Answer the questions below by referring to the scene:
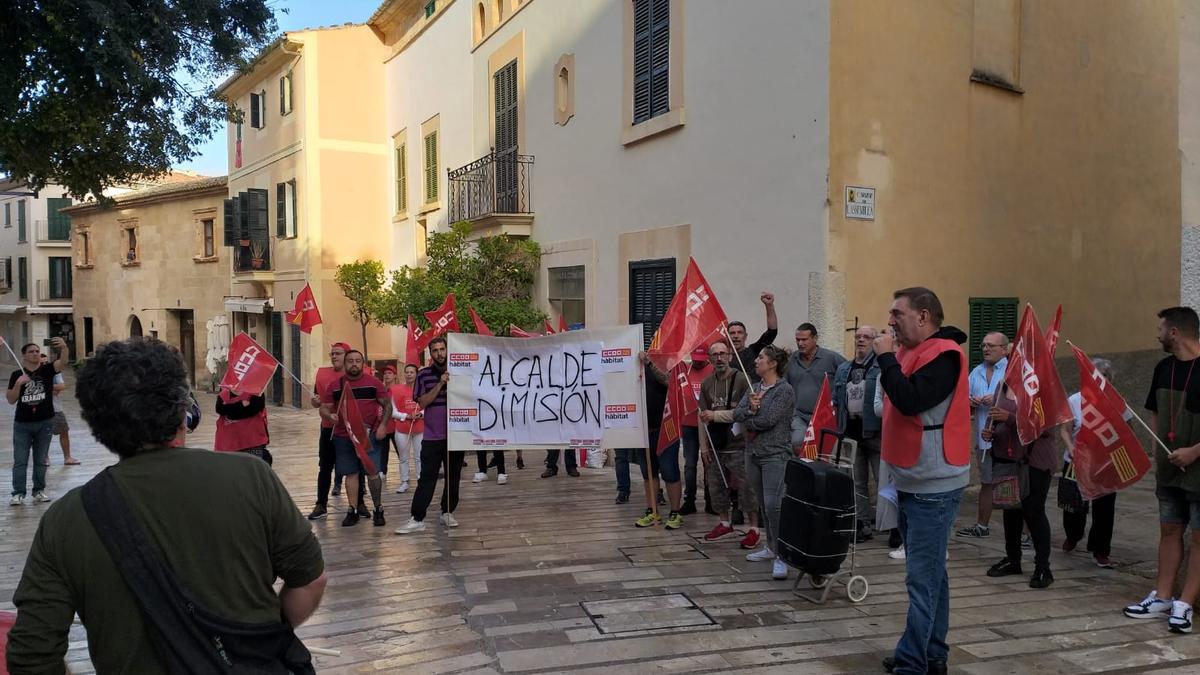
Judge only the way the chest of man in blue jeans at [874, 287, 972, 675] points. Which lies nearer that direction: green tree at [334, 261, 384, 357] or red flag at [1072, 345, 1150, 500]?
the green tree

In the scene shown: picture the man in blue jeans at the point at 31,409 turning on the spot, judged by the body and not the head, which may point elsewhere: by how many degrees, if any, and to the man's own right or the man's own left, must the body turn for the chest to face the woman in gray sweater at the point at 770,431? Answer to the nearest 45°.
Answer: approximately 45° to the man's own left

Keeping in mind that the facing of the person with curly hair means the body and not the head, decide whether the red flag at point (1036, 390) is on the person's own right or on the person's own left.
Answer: on the person's own right

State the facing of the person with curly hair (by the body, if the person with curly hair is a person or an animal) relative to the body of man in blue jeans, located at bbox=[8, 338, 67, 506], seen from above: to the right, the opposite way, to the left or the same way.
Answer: the opposite way

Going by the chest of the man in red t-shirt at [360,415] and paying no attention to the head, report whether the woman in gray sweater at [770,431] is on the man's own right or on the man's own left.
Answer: on the man's own left

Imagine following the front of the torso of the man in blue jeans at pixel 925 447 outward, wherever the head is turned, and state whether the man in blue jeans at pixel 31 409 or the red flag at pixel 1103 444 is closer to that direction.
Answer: the man in blue jeans

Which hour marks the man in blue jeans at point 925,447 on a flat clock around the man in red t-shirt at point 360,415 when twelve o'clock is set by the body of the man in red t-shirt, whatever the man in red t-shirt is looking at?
The man in blue jeans is roughly at 11 o'clock from the man in red t-shirt.

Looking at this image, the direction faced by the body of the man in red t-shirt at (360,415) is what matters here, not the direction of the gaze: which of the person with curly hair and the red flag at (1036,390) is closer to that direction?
the person with curly hair

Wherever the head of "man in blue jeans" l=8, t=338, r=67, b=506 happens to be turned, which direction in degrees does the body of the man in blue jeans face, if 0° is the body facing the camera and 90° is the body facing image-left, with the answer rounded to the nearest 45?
approximately 0°

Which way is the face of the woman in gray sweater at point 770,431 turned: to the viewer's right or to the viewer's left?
to the viewer's left

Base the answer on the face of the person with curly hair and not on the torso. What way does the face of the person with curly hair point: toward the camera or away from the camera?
away from the camera
